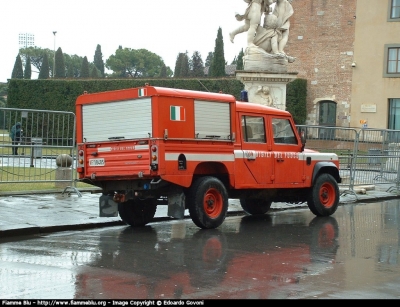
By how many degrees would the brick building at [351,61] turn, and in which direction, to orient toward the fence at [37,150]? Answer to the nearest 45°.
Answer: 0° — it already faces it

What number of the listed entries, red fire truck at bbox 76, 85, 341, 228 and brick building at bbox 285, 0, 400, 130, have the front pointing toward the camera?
1

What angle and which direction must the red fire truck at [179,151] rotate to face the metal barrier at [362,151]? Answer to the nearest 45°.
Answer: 0° — it already faces it

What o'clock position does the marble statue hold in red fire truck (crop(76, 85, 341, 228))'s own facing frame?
The marble statue is roughly at 11 o'clock from the red fire truck.

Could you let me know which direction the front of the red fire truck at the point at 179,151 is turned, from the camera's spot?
facing away from the viewer and to the right of the viewer

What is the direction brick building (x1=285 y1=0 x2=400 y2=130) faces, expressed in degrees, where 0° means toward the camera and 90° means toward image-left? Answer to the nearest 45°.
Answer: approximately 0°

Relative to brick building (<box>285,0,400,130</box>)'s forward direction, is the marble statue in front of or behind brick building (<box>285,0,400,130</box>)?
in front

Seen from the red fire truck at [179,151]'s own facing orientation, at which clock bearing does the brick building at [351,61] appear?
The brick building is roughly at 11 o'clock from the red fire truck.
